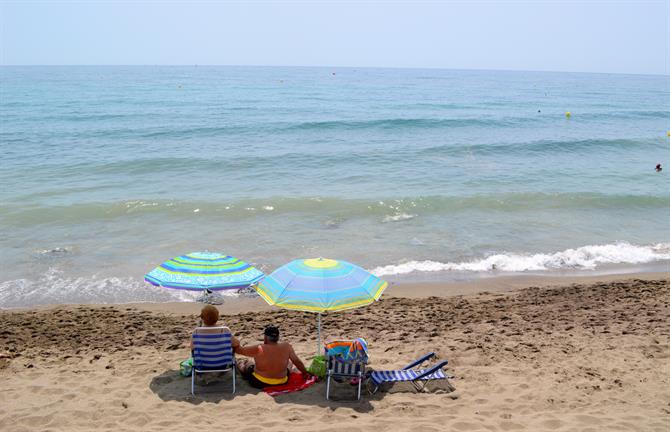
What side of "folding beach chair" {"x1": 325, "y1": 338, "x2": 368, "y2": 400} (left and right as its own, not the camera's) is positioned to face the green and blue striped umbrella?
left

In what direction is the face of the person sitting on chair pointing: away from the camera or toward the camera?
away from the camera

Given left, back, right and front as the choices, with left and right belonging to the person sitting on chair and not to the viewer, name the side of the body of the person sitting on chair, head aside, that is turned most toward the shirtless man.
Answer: right

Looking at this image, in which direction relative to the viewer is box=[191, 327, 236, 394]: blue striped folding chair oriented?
away from the camera

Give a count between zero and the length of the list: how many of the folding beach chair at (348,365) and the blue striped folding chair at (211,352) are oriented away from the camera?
2

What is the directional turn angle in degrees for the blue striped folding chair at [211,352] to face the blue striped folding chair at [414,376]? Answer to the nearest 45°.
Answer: approximately 90° to its right

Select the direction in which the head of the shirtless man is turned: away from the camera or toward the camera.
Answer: away from the camera

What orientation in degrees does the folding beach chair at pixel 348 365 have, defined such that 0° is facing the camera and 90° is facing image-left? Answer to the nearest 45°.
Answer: approximately 180°

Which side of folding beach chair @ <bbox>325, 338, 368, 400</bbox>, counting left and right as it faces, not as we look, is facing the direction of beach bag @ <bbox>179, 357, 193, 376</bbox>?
left

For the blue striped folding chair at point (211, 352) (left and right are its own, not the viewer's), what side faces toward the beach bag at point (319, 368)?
right

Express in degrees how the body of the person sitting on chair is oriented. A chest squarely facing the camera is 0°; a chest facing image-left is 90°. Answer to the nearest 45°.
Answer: approximately 180°
